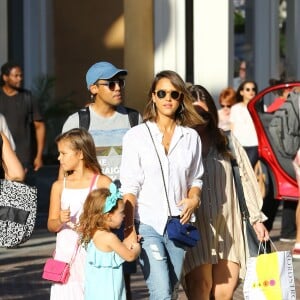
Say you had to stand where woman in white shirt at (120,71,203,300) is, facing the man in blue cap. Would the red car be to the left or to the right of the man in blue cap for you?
right

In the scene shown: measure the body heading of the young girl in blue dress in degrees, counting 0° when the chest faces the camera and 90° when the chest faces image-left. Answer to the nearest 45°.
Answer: approximately 270°

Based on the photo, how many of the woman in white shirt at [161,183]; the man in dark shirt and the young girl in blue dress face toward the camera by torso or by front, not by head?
2

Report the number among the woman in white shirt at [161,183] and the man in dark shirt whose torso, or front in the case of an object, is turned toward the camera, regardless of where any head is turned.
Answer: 2

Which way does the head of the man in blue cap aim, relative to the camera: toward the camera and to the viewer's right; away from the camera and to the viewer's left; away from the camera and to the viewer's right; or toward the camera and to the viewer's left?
toward the camera and to the viewer's right

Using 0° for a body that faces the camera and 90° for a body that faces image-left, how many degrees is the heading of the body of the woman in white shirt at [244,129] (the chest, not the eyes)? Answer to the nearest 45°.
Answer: approximately 315°

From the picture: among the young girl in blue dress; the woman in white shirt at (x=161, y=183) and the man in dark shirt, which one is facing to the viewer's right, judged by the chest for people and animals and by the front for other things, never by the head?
the young girl in blue dress
